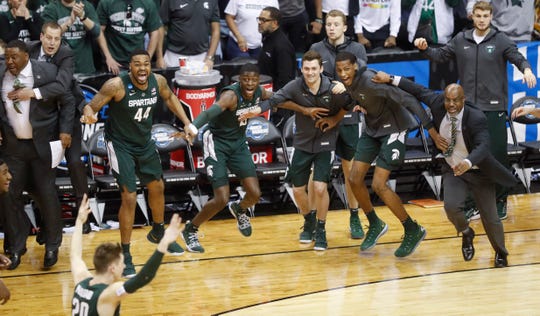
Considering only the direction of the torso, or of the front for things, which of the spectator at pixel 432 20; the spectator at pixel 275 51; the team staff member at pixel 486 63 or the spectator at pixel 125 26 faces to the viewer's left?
the spectator at pixel 275 51

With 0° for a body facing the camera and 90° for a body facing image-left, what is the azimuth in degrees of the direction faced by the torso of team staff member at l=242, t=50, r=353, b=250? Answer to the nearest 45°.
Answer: approximately 0°

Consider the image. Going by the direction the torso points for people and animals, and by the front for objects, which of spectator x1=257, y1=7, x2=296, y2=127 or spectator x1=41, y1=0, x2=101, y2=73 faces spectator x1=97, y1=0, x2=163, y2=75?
spectator x1=257, y1=7, x2=296, y2=127

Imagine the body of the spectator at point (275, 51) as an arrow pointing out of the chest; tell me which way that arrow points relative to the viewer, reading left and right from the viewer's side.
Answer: facing to the left of the viewer

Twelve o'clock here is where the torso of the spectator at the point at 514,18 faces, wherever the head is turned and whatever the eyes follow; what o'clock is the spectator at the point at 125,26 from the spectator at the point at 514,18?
the spectator at the point at 125,26 is roughly at 2 o'clock from the spectator at the point at 514,18.

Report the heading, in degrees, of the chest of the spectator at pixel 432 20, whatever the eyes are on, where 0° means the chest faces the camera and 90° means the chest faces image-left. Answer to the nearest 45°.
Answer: approximately 0°

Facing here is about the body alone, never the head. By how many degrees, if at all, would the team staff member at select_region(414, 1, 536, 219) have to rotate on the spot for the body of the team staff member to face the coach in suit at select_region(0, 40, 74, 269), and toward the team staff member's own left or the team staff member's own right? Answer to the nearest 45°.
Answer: approximately 45° to the team staff member's own right

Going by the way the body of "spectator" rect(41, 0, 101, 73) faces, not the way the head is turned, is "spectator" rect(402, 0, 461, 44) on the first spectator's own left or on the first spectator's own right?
on the first spectator's own left

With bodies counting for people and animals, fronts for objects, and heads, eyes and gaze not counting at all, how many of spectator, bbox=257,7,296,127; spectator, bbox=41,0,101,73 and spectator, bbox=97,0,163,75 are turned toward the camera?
2
